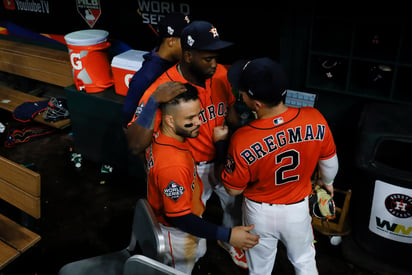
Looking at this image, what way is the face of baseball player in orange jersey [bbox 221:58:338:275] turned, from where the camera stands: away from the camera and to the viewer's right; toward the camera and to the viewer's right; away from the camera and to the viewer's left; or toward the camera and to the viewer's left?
away from the camera and to the viewer's left

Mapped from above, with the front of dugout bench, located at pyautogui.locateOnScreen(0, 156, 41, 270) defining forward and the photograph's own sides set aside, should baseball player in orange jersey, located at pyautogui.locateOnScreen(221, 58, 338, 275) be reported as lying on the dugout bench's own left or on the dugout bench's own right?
on the dugout bench's own left

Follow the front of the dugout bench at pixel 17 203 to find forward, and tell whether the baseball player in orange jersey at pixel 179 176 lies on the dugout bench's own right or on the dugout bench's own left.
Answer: on the dugout bench's own left
